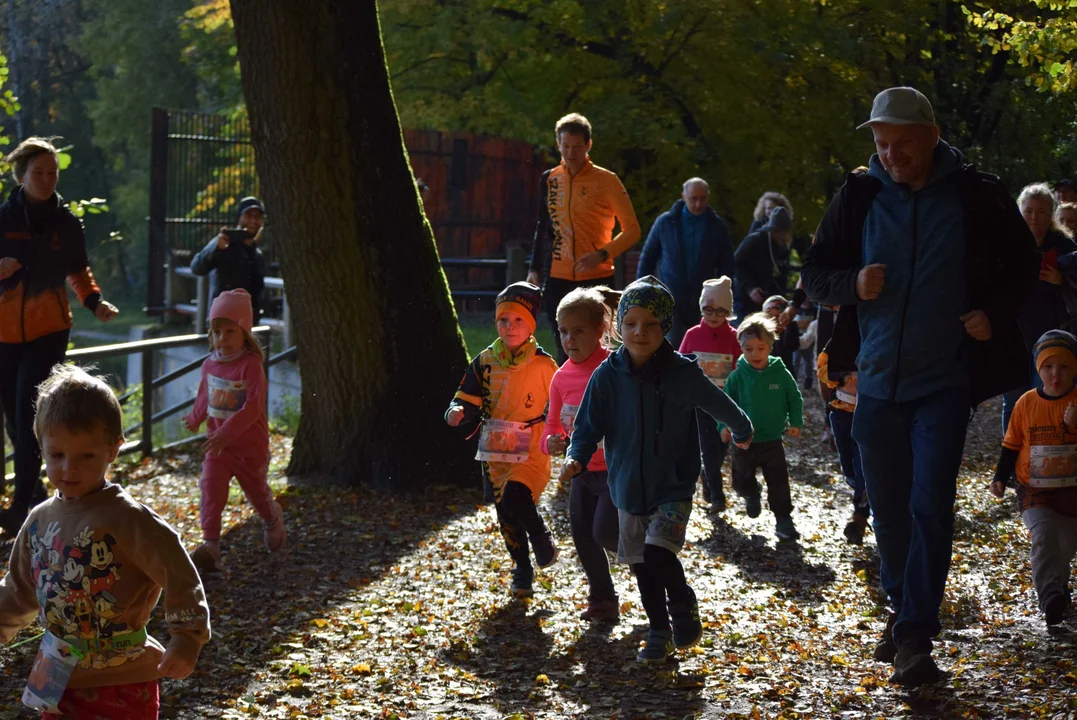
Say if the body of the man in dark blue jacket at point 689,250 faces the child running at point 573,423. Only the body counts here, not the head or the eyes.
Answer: yes

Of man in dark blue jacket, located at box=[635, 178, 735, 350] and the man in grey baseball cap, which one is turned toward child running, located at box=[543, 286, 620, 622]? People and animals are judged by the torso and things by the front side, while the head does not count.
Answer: the man in dark blue jacket

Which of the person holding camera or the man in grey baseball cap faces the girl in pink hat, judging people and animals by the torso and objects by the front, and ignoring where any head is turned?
the person holding camera

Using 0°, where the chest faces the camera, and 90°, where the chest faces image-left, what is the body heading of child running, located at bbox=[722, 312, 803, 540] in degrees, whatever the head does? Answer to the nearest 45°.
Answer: approximately 0°

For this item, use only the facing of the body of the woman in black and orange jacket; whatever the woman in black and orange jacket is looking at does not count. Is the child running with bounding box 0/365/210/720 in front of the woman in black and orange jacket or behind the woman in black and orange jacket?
in front

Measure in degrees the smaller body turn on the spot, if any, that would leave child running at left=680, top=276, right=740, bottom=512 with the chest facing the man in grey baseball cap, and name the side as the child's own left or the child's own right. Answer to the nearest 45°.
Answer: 0° — they already face them

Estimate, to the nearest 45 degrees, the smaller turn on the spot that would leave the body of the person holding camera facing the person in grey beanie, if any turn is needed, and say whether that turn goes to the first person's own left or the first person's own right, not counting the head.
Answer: approximately 90° to the first person's own left

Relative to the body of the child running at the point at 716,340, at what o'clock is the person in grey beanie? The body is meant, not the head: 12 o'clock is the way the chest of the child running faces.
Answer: The person in grey beanie is roughly at 6 o'clock from the child running.

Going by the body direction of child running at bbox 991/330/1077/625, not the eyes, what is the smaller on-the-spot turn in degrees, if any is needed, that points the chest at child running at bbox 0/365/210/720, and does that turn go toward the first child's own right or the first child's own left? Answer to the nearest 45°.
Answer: approximately 45° to the first child's own right

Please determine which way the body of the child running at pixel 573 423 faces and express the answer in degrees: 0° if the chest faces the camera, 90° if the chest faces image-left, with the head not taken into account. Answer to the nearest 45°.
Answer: approximately 45°

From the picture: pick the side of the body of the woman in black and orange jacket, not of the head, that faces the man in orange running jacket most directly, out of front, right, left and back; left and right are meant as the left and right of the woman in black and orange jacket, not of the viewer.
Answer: left

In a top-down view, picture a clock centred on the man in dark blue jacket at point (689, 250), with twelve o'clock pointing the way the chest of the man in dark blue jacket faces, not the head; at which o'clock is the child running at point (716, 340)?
The child running is roughly at 12 o'clock from the man in dark blue jacket.

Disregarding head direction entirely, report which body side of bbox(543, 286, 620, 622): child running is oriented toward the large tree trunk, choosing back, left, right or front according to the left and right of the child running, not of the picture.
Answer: right
